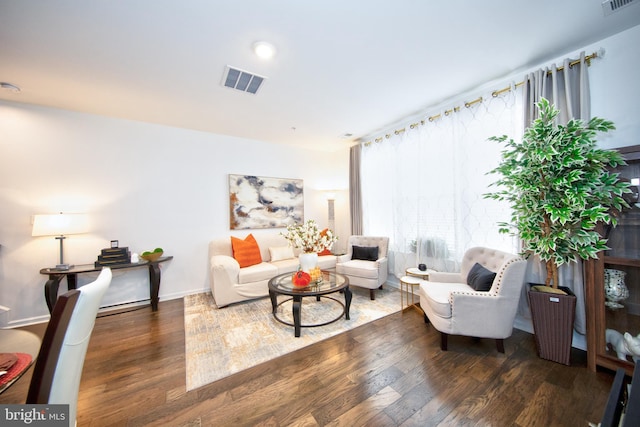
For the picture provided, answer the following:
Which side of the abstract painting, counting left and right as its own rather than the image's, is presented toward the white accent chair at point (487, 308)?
front

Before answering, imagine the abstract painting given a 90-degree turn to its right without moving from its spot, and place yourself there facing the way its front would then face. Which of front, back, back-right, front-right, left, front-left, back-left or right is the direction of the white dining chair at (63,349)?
front-left

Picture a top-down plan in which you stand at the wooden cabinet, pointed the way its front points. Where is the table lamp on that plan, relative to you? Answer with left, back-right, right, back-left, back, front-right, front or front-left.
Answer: front

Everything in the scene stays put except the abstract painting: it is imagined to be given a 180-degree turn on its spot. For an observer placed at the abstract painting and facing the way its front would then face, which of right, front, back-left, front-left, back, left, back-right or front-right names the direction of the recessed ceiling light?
back-left

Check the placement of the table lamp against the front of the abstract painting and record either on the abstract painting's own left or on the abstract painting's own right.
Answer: on the abstract painting's own right

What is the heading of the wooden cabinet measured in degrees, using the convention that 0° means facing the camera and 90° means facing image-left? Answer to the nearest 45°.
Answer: approximately 45°

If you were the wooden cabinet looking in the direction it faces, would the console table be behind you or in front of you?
in front

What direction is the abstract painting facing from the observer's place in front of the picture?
facing the viewer and to the right of the viewer

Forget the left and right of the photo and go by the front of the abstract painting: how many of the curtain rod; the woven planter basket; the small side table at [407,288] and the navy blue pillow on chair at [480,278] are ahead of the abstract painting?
4

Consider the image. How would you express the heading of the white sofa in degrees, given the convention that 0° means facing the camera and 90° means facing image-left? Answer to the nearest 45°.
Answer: approximately 315°

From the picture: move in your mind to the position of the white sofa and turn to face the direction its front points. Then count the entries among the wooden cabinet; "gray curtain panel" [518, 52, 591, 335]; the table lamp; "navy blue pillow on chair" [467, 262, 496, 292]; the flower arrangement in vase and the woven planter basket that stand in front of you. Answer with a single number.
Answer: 5

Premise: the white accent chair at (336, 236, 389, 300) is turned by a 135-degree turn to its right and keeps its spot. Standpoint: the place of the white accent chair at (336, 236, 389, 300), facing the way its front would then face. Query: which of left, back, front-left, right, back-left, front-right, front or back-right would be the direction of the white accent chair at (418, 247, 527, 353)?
back-right
